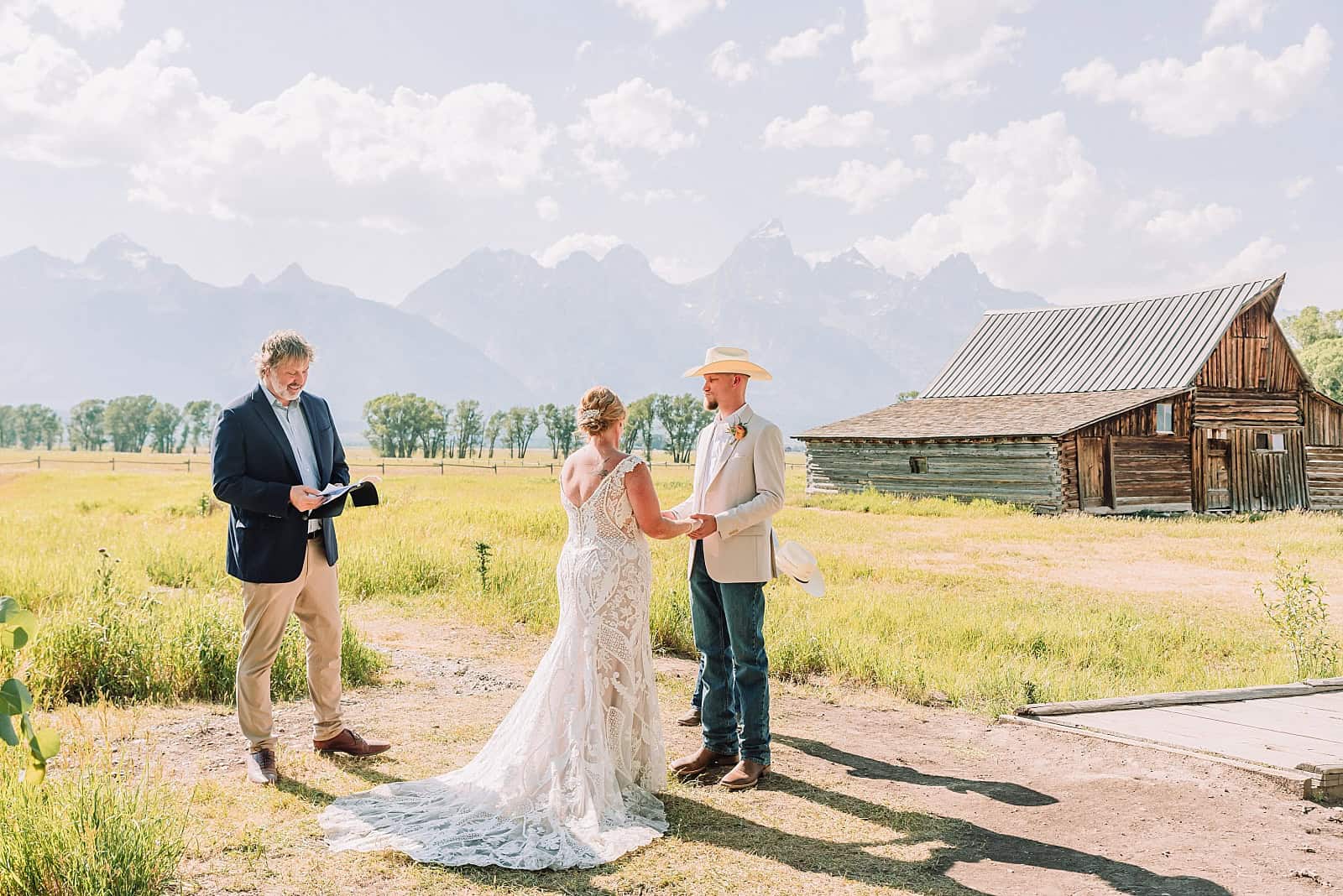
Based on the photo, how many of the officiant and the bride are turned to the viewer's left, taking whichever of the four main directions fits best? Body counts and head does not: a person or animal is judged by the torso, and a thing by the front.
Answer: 0

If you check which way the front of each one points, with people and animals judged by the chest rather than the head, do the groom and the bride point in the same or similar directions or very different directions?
very different directions

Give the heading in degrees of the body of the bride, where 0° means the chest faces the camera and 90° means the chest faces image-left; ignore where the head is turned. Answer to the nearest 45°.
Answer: approximately 225°

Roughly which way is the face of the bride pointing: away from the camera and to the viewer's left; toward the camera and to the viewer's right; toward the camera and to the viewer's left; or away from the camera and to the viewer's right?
away from the camera and to the viewer's right

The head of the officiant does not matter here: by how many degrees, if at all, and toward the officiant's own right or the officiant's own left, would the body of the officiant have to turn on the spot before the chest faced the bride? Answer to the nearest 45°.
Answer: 0° — they already face them

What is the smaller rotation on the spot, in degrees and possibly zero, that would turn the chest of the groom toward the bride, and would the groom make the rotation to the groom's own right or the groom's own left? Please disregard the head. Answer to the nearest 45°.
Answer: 0° — they already face them

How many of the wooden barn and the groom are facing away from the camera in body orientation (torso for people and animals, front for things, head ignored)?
0

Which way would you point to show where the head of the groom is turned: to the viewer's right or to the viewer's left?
to the viewer's left

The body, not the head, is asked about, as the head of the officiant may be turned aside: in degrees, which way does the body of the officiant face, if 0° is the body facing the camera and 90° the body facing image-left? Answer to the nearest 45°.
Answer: approximately 315°

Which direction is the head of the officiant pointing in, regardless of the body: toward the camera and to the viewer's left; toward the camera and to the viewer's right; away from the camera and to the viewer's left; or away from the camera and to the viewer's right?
toward the camera and to the viewer's right

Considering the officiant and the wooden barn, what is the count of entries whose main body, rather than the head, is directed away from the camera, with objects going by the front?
0

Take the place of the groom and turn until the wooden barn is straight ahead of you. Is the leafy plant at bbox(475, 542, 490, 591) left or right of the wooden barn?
left
